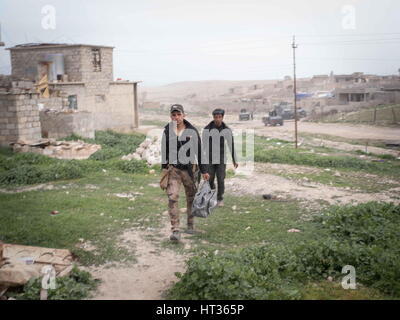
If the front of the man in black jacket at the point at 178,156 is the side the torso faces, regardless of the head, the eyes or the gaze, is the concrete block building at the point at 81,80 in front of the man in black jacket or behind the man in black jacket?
behind

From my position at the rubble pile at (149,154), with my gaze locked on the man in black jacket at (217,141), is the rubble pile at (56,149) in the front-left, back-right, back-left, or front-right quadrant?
back-right

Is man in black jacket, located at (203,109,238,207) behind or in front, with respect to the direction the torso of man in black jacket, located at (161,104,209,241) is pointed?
behind

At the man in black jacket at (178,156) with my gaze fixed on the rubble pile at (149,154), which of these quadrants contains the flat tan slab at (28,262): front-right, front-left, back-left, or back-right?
back-left

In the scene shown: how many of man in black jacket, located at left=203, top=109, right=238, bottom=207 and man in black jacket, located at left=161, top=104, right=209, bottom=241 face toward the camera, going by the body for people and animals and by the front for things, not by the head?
2

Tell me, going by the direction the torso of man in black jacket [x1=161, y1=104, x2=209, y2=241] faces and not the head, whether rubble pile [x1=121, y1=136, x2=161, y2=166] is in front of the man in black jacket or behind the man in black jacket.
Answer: behind

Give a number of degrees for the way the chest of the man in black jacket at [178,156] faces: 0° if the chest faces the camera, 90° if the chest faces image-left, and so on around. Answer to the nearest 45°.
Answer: approximately 0°

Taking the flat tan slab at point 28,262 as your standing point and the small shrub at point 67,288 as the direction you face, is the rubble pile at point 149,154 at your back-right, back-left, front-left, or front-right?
back-left

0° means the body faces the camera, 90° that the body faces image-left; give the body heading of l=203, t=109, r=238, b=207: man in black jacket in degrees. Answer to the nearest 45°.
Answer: approximately 0°
